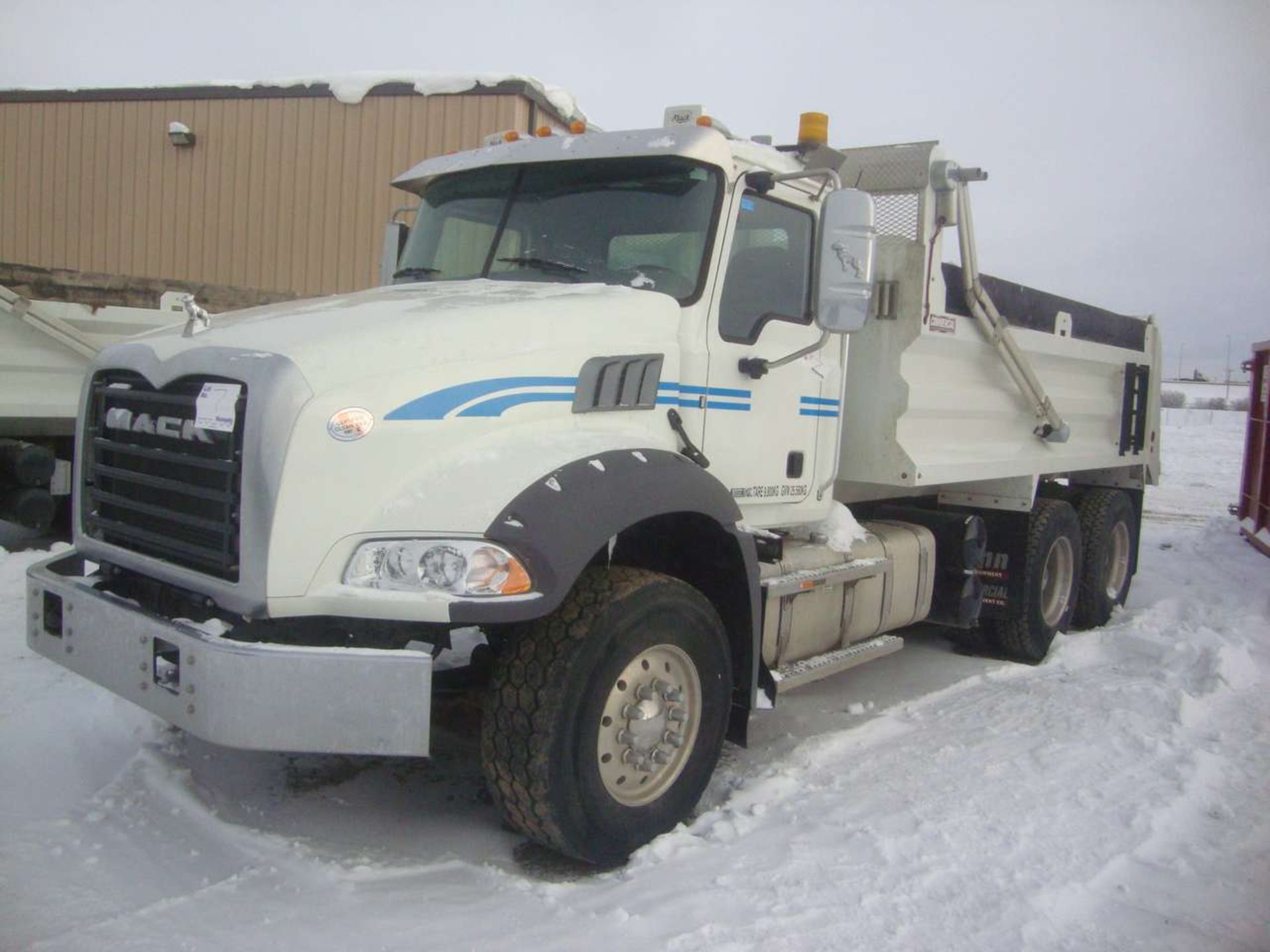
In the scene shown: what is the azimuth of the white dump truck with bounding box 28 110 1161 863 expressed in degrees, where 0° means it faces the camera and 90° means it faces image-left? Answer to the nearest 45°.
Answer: approximately 45°

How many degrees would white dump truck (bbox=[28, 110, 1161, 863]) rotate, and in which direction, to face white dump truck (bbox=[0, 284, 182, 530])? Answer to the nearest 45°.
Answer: approximately 90° to its right

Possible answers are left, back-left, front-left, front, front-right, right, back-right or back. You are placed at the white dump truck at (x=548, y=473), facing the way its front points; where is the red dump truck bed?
back

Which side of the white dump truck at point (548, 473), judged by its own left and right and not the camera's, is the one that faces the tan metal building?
right
